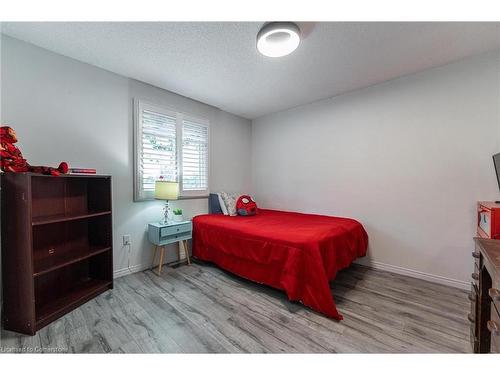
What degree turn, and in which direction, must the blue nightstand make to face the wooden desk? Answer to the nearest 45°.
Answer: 0° — it already faces it

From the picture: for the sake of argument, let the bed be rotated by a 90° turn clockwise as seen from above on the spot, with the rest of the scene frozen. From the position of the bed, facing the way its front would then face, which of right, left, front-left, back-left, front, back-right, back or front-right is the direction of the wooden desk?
left

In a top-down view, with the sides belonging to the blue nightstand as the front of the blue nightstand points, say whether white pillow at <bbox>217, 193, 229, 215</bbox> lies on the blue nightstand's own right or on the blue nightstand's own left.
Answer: on the blue nightstand's own left

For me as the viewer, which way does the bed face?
facing the viewer and to the right of the viewer

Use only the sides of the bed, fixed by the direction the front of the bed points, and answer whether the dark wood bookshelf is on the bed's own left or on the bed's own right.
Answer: on the bed's own right

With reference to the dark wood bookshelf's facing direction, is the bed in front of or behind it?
in front

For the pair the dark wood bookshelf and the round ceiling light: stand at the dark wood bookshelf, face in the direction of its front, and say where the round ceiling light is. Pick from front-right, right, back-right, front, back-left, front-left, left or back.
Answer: front

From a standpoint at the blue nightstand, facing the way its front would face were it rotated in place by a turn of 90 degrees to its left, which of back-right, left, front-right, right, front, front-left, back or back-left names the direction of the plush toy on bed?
front-right

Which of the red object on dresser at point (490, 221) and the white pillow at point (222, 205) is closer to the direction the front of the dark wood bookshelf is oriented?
the red object on dresser

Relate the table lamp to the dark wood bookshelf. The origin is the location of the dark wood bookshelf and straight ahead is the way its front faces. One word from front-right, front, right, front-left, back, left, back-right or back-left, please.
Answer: front-left

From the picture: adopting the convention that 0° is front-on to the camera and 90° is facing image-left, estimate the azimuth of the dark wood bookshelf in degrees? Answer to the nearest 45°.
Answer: approximately 315°

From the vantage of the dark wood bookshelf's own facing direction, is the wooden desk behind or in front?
in front

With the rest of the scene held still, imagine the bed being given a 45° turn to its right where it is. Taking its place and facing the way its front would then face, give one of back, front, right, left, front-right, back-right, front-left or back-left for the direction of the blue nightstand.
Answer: right
